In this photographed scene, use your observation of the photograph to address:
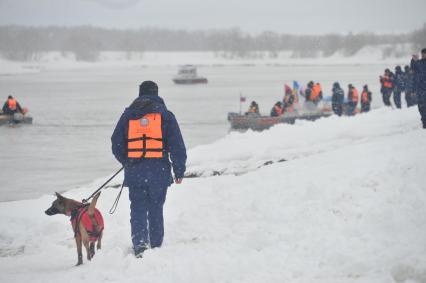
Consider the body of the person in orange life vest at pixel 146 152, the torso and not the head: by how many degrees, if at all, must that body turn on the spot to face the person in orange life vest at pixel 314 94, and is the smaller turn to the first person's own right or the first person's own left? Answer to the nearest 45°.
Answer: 0° — they already face them

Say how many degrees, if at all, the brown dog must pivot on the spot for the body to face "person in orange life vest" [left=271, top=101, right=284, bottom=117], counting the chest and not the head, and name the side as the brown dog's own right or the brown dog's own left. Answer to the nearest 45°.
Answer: approximately 90° to the brown dog's own right

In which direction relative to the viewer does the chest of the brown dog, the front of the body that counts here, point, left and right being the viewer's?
facing away from the viewer and to the left of the viewer

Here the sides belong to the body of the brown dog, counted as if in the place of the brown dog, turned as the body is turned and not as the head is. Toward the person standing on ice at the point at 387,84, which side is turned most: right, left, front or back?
front

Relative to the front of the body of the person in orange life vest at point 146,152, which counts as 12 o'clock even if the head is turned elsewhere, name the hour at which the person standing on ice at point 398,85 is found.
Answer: The person standing on ice is roughly at 1 o'clock from the person in orange life vest.

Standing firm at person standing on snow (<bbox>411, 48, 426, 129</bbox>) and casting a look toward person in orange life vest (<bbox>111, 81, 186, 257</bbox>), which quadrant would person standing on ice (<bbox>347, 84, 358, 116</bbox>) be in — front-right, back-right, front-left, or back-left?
back-right

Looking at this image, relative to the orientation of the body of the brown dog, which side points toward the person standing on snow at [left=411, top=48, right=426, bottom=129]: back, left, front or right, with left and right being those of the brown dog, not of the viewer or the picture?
right

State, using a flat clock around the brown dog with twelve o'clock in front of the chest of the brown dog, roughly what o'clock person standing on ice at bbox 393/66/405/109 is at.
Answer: The person standing on ice is roughly at 3 o'clock from the brown dog.

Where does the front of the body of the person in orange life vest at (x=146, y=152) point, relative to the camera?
away from the camera
